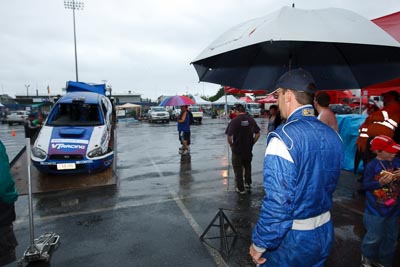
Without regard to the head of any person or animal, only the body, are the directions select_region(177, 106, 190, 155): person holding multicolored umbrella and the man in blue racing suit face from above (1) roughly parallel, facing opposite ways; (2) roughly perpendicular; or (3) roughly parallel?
roughly perpendicular

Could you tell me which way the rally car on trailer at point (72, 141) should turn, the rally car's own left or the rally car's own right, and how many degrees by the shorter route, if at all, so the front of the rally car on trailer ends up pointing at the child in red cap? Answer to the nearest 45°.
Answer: approximately 45° to the rally car's own left

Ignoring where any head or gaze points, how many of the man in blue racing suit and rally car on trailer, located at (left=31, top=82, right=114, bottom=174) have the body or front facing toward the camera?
1

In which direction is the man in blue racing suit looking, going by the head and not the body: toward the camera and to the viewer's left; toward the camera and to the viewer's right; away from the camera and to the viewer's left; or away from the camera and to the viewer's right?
away from the camera and to the viewer's left
